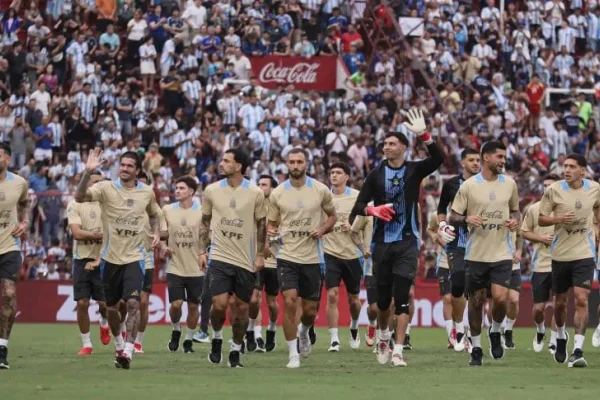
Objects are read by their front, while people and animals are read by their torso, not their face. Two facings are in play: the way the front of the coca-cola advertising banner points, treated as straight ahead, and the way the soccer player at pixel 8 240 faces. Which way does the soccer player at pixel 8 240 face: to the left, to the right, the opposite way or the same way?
the same way

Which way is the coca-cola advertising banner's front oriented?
toward the camera

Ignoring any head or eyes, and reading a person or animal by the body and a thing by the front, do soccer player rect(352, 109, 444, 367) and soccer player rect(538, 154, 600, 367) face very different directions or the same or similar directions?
same or similar directions

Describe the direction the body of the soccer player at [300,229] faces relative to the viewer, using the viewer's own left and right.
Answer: facing the viewer

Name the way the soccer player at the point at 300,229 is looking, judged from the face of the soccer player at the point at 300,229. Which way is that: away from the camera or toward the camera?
toward the camera

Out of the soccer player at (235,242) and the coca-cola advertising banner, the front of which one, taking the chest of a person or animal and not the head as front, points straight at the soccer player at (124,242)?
the coca-cola advertising banner

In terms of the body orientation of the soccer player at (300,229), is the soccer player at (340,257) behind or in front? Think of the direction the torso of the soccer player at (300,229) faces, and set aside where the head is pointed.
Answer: behind

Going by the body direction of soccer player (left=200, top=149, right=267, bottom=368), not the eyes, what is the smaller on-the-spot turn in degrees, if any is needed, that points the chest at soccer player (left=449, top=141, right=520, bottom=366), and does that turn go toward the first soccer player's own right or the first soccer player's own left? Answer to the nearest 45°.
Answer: approximately 90° to the first soccer player's own left

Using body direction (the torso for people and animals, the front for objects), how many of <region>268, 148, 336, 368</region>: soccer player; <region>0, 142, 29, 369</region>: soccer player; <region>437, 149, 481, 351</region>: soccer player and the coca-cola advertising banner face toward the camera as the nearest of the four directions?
4

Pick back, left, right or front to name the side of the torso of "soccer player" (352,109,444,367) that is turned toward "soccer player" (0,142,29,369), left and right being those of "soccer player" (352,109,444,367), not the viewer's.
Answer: right

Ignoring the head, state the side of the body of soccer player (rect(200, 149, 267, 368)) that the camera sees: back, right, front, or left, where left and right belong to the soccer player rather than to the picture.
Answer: front

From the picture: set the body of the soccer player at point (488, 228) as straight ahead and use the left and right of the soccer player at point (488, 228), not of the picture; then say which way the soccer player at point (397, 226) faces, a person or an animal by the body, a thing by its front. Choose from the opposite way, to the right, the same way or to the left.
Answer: the same way

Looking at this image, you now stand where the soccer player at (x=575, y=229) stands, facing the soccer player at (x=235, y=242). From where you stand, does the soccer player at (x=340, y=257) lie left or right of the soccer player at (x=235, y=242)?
right

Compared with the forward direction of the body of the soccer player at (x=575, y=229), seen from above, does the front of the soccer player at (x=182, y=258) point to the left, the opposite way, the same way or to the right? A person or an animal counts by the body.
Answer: the same way

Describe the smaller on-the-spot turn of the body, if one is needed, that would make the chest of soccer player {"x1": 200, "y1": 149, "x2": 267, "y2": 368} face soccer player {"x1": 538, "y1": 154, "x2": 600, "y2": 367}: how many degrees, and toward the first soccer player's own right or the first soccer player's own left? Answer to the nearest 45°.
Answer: approximately 90° to the first soccer player's own left

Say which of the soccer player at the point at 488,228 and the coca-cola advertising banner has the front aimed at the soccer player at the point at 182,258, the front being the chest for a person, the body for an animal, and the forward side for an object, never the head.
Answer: the coca-cola advertising banner

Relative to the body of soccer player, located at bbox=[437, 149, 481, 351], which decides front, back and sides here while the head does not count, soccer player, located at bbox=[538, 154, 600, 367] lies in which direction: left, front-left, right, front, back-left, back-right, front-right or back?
front-left

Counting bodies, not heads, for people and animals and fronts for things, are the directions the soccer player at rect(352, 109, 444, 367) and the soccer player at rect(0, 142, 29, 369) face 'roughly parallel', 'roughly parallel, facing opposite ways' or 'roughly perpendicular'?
roughly parallel

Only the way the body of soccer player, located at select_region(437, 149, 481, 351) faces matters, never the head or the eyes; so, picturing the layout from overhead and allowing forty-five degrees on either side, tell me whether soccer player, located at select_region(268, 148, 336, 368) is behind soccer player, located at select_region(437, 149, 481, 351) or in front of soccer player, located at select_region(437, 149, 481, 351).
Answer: in front

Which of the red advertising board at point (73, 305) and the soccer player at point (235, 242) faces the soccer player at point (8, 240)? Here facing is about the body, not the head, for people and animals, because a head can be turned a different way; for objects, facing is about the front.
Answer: the red advertising board
